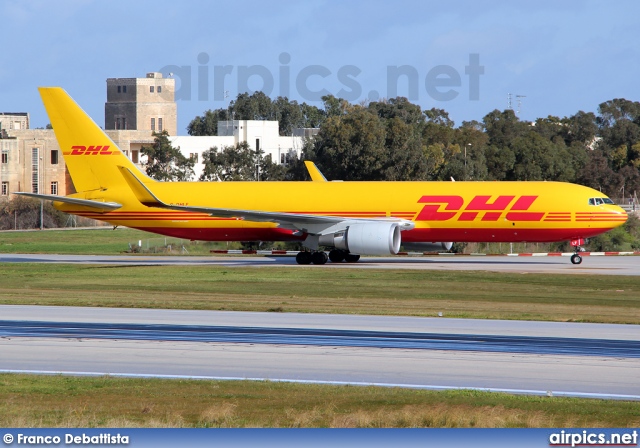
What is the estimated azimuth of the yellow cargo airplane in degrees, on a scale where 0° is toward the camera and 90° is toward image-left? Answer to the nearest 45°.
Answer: approximately 270°
